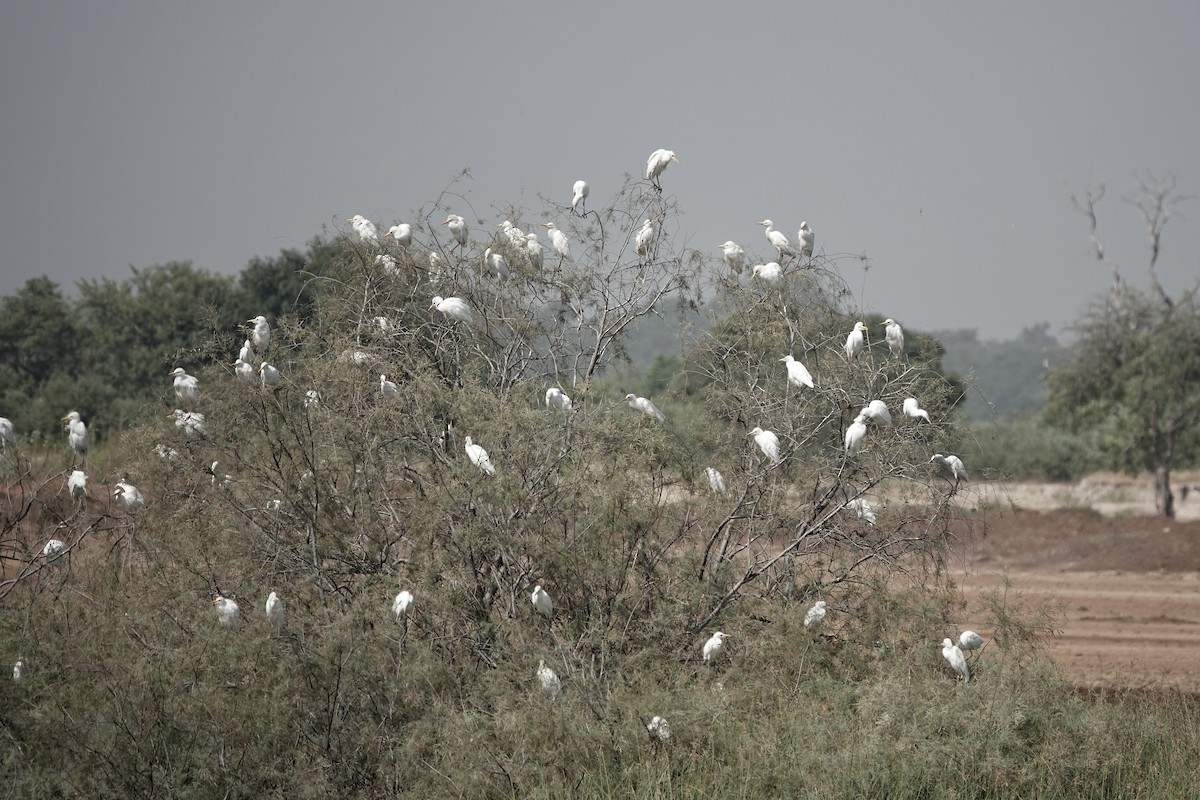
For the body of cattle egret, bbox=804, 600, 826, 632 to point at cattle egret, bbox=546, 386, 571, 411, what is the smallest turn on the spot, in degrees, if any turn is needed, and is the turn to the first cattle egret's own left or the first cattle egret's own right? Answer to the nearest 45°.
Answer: approximately 180°

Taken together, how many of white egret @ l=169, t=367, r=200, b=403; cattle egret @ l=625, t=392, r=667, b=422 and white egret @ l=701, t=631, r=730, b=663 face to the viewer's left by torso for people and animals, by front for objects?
2

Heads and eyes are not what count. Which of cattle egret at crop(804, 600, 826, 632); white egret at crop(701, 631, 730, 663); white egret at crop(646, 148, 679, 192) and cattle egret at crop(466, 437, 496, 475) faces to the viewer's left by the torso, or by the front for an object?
cattle egret at crop(466, 437, 496, 475)

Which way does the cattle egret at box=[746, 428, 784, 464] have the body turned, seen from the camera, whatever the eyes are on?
to the viewer's left

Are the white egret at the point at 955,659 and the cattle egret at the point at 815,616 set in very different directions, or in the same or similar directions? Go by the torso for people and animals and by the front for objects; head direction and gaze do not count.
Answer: very different directions
